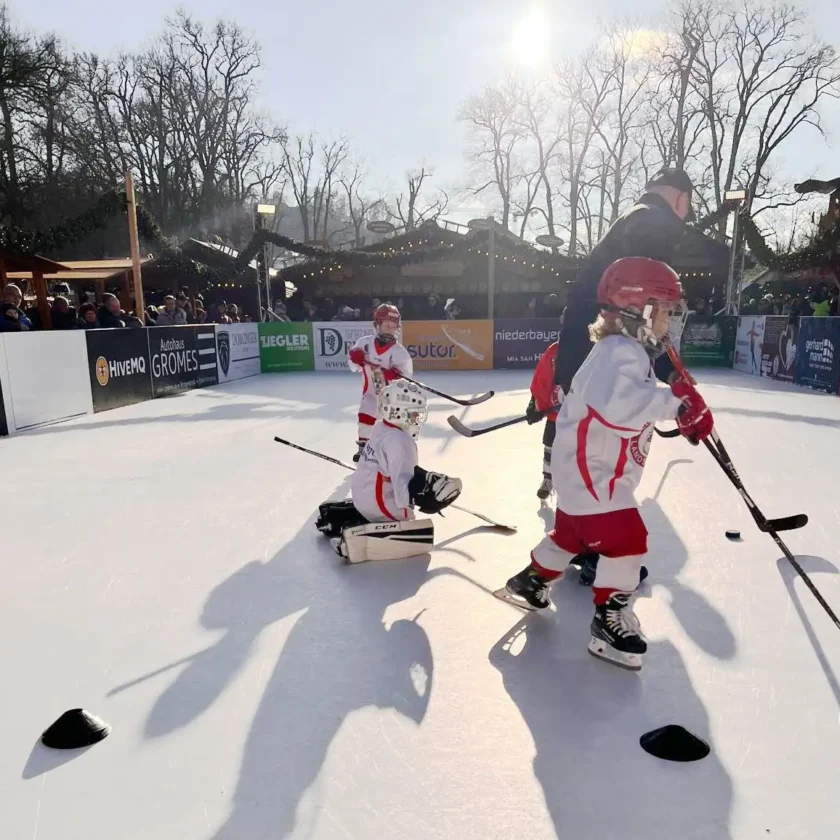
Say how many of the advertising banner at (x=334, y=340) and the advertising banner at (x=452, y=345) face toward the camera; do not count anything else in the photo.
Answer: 2

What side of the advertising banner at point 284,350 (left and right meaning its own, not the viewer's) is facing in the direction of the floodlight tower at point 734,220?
left

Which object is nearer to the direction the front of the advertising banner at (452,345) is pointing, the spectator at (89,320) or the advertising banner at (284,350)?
the spectator

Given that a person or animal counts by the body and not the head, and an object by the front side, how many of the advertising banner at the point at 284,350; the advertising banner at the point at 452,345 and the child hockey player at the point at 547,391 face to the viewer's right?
0

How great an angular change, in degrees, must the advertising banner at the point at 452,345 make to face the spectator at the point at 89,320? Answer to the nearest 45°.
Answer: approximately 45° to its right

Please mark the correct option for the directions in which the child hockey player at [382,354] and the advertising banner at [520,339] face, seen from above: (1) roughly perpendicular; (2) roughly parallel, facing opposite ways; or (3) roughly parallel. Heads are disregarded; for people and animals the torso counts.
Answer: roughly parallel

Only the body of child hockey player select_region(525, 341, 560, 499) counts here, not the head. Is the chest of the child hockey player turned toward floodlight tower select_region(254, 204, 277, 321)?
no

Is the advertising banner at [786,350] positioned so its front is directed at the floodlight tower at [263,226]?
no

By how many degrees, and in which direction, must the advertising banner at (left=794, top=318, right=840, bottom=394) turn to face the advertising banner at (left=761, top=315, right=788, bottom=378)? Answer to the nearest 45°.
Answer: approximately 90° to its right

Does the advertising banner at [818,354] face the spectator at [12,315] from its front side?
yes

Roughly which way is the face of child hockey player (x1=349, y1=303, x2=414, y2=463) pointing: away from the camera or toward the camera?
toward the camera

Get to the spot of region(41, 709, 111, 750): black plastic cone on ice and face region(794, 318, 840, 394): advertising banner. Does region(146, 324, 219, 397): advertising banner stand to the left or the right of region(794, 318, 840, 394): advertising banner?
left

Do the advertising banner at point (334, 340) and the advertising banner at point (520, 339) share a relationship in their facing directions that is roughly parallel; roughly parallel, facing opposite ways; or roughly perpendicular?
roughly parallel

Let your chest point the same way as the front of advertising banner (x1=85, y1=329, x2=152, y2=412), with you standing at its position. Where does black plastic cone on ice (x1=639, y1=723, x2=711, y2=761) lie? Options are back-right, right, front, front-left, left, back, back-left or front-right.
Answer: front-right

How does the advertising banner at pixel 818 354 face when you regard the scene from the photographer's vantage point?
facing the viewer and to the left of the viewer

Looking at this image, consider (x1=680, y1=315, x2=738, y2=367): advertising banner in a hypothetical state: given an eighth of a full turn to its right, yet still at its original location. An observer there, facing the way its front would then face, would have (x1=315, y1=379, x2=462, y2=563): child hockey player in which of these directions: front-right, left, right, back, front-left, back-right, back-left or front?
front-left

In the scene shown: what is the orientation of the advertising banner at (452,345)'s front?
toward the camera

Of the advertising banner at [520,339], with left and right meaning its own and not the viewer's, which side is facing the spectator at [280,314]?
right

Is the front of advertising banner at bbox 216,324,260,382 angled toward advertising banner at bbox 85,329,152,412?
no

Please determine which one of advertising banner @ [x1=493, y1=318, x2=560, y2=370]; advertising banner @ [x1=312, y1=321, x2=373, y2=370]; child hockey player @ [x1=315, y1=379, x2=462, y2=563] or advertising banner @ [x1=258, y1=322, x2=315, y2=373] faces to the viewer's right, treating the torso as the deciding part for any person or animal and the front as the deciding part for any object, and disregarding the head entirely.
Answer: the child hockey player
